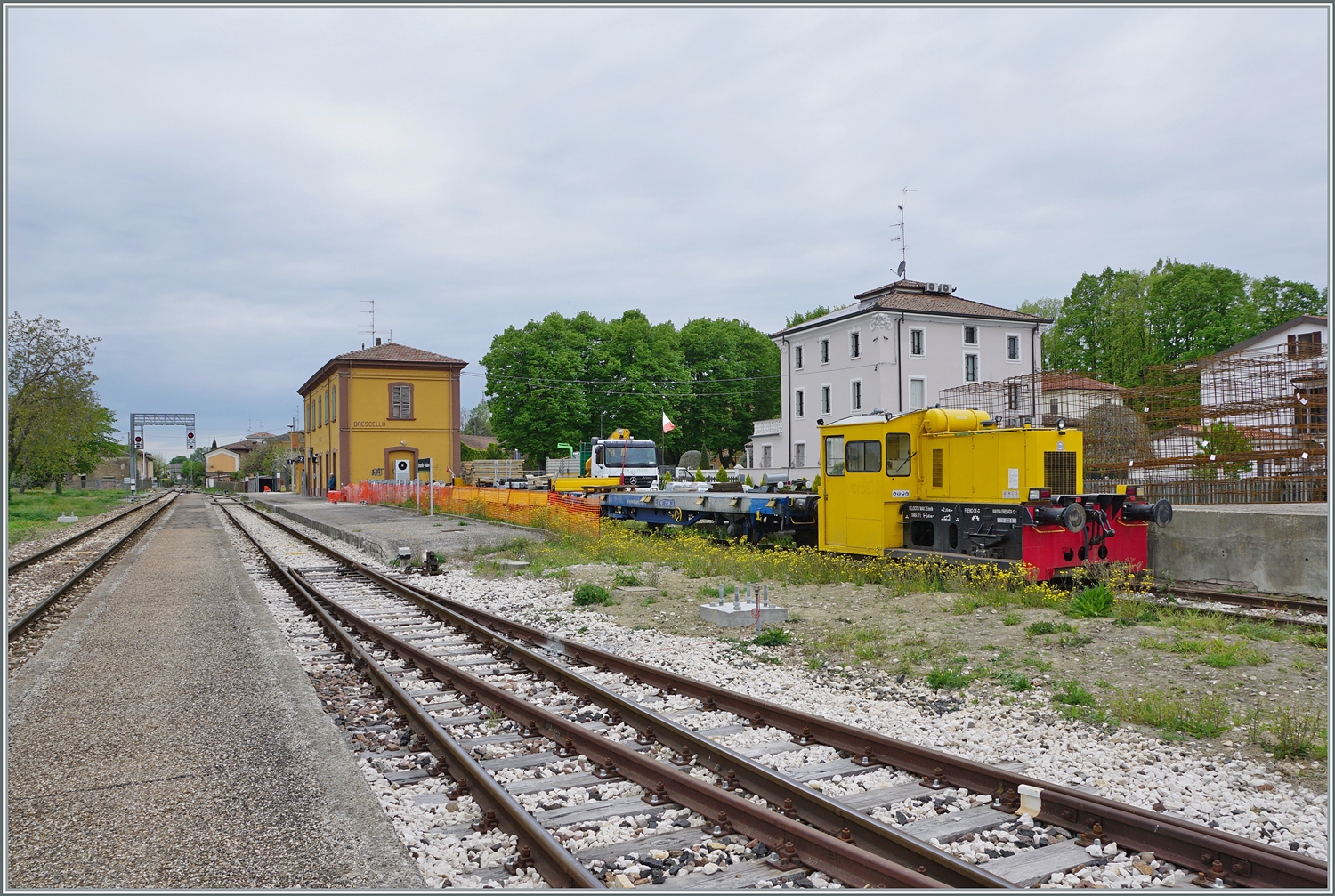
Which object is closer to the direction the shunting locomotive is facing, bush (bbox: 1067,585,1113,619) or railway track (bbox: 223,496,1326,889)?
the bush

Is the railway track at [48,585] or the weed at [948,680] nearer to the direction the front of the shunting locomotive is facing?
the weed

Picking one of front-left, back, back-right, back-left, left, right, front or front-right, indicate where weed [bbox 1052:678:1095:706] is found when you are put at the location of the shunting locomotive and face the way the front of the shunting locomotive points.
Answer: front-right

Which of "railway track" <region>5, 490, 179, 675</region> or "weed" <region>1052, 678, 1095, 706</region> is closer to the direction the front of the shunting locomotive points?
the weed

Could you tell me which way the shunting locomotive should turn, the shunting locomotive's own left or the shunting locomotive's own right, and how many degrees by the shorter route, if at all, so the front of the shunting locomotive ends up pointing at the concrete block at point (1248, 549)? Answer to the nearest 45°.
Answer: approximately 45° to the shunting locomotive's own left

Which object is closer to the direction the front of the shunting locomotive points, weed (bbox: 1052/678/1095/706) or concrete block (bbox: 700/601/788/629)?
the weed

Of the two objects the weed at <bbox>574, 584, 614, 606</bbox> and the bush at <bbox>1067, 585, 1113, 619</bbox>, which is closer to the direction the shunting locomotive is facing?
the bush

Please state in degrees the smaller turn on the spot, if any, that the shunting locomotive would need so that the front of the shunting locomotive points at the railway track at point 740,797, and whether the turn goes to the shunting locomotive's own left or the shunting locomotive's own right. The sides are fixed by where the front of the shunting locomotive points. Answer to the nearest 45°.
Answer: approximately 45° to the shunting locomotive's own right

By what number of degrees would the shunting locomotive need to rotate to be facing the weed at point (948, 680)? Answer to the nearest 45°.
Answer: approximately 45° to its right

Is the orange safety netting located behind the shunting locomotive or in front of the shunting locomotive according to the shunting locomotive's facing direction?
behind

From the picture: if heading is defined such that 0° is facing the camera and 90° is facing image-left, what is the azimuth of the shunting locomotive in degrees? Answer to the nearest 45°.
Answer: approximately 315°
